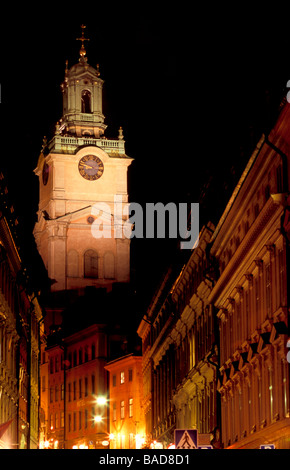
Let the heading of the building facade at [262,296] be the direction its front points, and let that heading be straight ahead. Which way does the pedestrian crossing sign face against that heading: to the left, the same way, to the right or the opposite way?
to the left

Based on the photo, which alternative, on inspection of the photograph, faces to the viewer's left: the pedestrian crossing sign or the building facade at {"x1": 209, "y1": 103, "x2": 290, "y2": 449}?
the building facade

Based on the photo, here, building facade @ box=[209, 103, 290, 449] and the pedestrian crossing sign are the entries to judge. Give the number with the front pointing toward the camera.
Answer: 1

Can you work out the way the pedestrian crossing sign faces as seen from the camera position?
facing the viewer

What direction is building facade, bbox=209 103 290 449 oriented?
to the viewer's left
